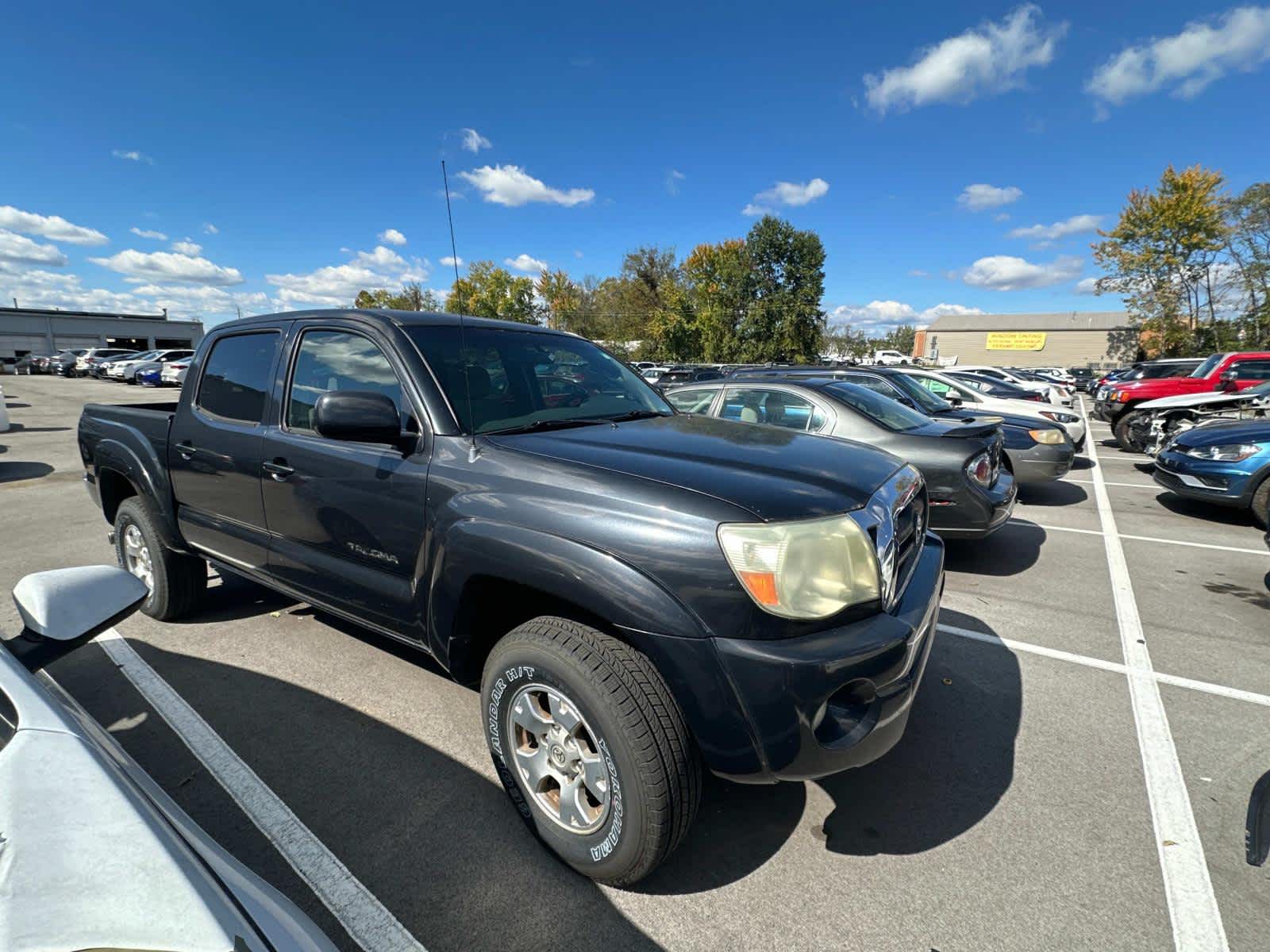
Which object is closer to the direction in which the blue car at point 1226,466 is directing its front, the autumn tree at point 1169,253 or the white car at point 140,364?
the white car

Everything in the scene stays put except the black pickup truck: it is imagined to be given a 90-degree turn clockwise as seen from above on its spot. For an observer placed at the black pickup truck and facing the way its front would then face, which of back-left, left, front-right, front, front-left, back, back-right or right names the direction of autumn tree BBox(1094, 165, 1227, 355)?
back

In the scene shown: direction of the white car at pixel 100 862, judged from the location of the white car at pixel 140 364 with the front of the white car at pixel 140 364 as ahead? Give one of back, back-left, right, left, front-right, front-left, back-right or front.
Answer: front-left

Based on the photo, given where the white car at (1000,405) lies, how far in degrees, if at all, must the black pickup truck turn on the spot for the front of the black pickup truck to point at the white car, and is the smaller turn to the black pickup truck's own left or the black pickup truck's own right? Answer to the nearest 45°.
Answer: approximately 90° to the black pickup truck's own left

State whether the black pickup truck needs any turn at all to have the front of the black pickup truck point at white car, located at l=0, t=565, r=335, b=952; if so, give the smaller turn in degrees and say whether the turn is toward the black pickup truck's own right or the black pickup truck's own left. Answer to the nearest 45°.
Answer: approximately 90° to the black pickup truck's own right

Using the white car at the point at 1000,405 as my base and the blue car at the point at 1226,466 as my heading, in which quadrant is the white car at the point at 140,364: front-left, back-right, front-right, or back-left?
back-right

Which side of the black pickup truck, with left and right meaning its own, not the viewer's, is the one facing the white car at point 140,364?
back

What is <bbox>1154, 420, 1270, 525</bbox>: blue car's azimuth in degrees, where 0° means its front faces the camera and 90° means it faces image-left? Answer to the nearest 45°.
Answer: approximately 45°

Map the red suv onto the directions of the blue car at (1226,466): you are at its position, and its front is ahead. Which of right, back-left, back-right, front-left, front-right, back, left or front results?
back-right

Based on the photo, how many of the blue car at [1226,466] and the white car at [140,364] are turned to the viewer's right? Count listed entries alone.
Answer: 0

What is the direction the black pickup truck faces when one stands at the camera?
facing the viewer and to the right of the viewer

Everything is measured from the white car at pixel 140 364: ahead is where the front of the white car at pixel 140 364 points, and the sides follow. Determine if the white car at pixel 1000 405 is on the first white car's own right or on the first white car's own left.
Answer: on the first white car's own left

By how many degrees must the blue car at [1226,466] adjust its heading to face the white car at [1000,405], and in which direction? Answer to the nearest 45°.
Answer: approximately 90° to its right
